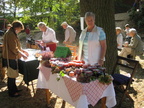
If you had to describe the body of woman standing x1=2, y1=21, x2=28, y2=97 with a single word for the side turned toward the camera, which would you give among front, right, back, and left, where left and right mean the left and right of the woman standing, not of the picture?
right

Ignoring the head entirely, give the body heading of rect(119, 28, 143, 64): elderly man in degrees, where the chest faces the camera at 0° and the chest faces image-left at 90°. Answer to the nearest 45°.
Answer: approximately 90°

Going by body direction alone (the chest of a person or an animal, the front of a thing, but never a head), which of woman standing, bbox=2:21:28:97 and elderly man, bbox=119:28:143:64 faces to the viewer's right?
the woman standing

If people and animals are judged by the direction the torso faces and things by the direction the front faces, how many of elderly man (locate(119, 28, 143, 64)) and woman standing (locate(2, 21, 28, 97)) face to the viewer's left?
1

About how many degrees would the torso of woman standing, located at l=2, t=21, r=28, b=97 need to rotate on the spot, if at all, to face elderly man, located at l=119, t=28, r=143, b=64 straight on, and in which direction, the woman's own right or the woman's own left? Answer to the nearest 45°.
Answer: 0° — they already face them

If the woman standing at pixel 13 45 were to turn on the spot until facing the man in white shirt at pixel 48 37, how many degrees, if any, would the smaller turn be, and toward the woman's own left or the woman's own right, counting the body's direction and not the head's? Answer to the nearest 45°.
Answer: approximately 45° to the woman's own left

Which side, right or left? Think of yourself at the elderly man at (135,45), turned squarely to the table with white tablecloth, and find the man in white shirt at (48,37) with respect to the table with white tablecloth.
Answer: right

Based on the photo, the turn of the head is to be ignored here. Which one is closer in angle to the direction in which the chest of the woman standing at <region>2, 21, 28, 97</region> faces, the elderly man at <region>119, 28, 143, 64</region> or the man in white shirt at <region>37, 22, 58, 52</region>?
the elderly man
